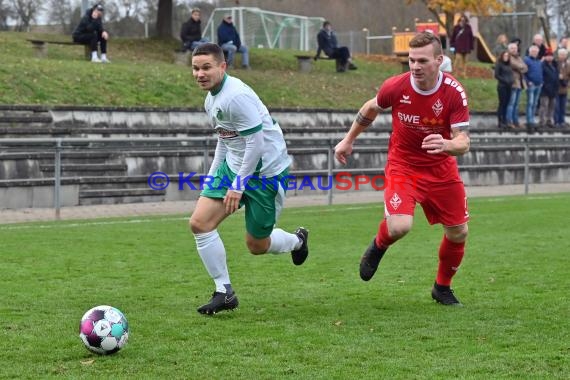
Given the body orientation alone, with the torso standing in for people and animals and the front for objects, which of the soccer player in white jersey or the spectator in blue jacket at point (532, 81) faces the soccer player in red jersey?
the spectator in blue jacket

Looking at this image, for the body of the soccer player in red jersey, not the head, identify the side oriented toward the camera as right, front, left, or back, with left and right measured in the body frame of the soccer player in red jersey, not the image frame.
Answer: front

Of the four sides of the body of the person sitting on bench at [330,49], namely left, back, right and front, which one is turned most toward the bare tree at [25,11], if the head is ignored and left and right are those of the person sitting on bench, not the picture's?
back

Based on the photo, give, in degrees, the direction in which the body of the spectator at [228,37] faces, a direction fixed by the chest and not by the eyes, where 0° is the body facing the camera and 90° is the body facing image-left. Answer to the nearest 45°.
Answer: approximately 315°

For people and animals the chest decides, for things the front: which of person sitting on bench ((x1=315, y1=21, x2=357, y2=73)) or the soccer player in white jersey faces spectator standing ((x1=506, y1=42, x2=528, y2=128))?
the person sitting on bench

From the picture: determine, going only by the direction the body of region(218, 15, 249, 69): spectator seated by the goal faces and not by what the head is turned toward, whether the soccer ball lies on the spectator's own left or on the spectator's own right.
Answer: on the spectator's own right

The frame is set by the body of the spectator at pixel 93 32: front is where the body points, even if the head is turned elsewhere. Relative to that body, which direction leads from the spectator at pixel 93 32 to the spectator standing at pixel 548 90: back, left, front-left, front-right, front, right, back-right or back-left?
front-left

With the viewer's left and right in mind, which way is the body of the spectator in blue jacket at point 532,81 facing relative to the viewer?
facing the viewer

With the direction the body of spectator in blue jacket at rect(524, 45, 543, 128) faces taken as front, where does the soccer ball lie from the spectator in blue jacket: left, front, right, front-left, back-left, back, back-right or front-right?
front

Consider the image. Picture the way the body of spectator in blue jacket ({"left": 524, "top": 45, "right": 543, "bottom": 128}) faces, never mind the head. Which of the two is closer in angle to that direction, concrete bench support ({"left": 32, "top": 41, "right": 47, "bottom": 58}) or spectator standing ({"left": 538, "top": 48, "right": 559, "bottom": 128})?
the concrete bench support

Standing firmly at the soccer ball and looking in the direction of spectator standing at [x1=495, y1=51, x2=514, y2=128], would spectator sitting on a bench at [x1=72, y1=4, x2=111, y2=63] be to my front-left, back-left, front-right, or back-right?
front-left
